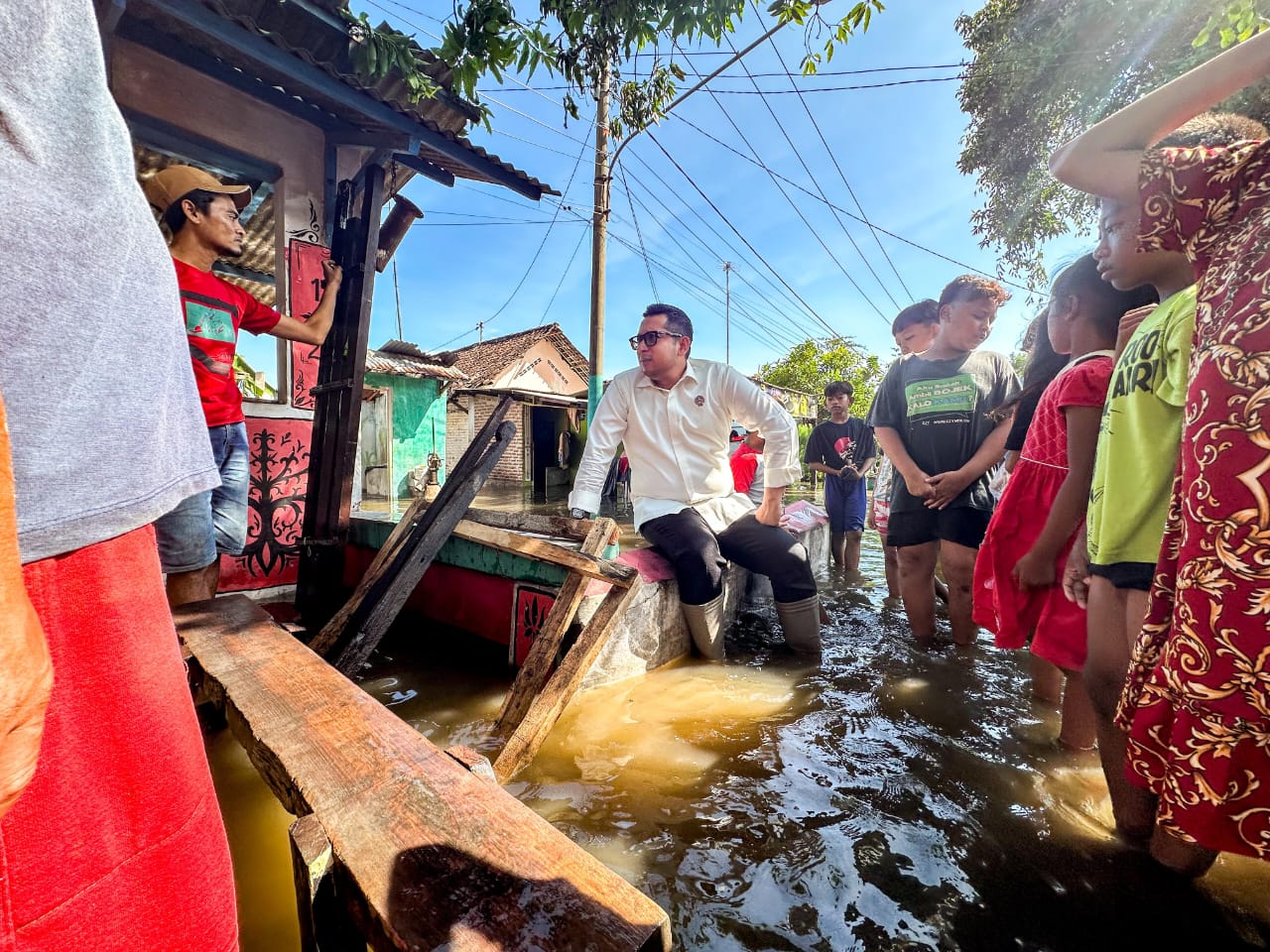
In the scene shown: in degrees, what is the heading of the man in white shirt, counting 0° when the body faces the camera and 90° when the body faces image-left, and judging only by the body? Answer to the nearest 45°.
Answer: approximately 0°

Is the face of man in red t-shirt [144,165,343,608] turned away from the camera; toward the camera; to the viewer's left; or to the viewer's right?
to the viewer's right

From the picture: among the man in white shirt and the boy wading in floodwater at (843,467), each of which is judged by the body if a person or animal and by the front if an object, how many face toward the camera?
2

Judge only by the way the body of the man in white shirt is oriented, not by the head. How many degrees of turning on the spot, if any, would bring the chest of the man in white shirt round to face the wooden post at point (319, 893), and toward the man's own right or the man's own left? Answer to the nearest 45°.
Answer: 0° — they already face it

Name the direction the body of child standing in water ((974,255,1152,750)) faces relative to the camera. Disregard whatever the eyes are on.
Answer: to the viewer's left

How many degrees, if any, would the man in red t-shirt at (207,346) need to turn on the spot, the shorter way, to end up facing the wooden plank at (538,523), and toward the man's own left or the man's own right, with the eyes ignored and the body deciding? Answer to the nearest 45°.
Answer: approximately 45° to the man's own left

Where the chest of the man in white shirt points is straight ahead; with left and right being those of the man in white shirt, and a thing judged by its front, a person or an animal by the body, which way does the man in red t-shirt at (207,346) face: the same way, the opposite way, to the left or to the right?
to the left

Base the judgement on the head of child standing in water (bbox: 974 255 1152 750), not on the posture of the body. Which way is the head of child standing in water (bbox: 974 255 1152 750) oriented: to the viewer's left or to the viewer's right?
to the viewer's left

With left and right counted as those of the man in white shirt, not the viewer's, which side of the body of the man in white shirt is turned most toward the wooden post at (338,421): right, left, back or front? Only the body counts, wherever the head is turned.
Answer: right

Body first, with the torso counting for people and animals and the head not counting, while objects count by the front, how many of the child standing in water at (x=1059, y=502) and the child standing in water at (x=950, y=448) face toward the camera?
1
